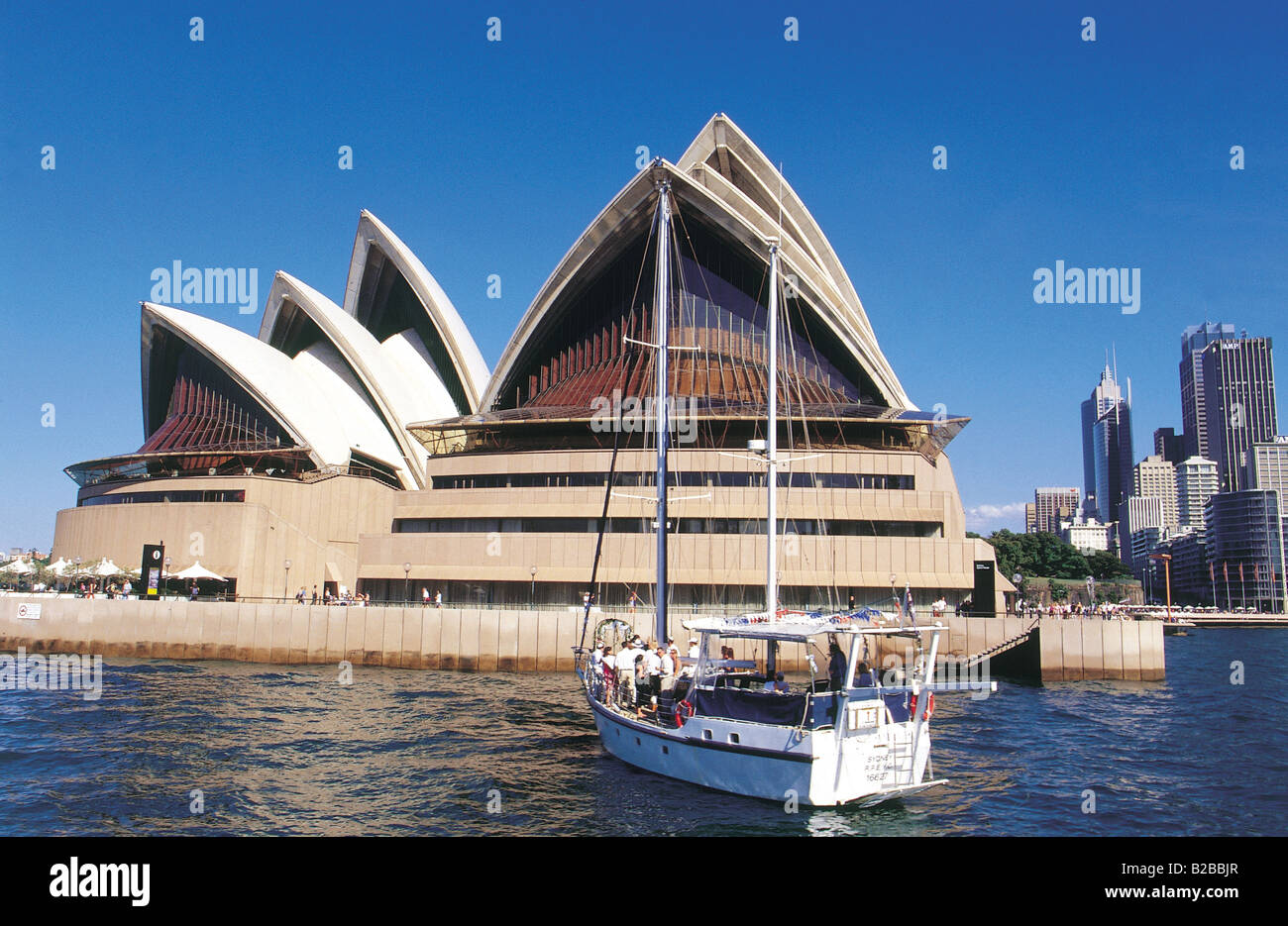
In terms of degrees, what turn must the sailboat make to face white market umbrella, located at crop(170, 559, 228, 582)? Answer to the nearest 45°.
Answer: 0° — it already faces it

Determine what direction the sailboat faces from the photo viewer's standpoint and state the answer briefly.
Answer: facing away from the viewer and to the left of the viewer

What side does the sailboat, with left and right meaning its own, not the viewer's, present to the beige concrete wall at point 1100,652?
right
